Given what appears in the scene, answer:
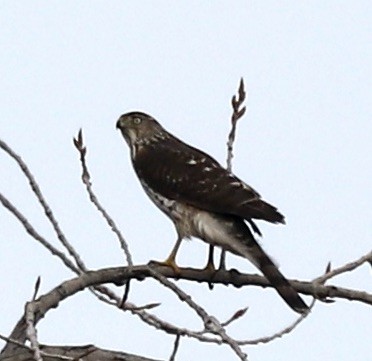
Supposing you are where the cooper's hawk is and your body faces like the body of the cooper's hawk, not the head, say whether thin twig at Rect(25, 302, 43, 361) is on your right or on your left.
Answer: on your left

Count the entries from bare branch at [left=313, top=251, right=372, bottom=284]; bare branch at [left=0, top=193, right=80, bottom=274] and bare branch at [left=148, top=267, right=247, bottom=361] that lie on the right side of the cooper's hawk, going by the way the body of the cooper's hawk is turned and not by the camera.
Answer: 0

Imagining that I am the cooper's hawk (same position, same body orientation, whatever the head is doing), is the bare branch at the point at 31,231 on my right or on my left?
on my left

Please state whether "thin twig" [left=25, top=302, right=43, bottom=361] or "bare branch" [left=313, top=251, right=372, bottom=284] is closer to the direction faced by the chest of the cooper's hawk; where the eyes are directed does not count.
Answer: the thin twig

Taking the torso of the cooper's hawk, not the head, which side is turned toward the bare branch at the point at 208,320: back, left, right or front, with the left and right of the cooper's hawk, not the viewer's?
left

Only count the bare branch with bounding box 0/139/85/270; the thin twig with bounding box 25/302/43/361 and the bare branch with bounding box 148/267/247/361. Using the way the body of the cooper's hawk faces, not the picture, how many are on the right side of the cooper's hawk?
0

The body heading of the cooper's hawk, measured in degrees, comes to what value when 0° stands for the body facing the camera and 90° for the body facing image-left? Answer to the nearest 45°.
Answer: approximately 90°
